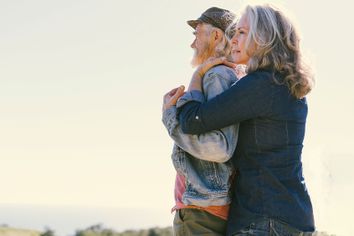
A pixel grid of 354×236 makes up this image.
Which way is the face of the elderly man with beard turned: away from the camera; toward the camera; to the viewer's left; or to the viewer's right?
to the viewer's left

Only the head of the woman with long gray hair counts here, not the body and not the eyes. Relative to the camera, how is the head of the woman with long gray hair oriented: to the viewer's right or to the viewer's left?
to the viewer's left

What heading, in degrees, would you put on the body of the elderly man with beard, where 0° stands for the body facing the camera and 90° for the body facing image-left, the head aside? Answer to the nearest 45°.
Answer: approximately 90°
